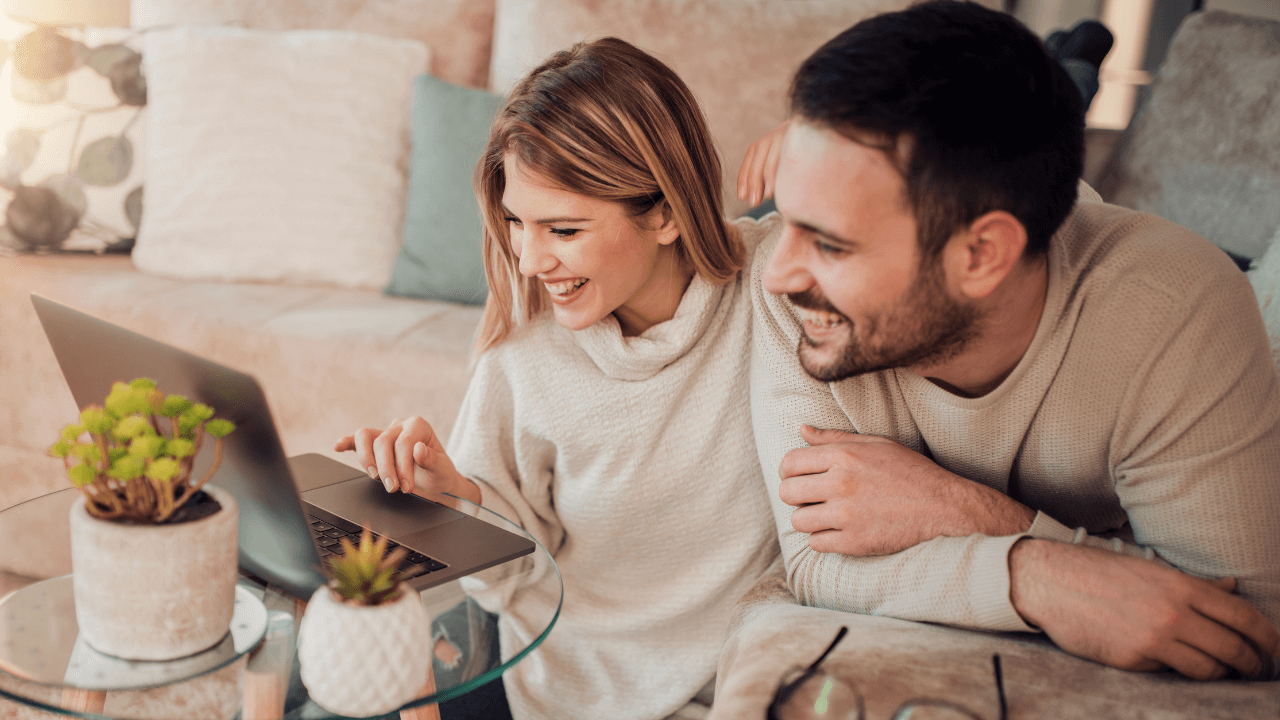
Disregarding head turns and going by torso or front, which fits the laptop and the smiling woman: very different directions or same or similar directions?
very different directions

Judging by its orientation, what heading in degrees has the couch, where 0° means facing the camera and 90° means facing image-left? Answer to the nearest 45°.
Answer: approximately 0°

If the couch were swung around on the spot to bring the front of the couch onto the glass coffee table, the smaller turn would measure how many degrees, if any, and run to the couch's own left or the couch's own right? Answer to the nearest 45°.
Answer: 0° — it already faces it

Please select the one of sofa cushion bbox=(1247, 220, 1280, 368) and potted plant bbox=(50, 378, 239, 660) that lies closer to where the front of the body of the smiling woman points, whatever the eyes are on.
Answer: the potted plant

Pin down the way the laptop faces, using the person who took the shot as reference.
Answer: facing away from the viewer and to the right of the viewer

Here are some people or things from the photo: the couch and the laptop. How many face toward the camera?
1

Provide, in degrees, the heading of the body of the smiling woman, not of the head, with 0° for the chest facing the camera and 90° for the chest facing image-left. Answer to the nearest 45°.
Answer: approximately 45°
